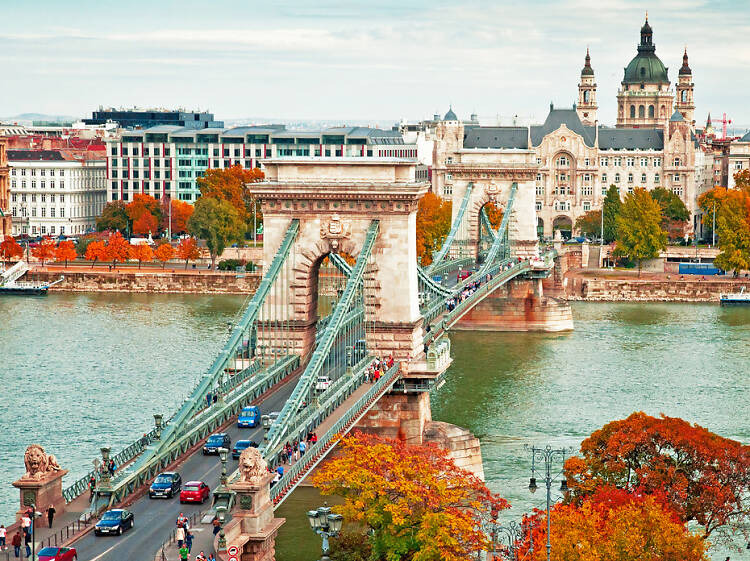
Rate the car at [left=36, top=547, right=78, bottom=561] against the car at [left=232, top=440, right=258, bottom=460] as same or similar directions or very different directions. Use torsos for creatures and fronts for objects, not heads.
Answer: very different directions

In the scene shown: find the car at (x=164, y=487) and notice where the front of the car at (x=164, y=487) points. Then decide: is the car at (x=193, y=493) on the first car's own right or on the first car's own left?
on the first car's own left

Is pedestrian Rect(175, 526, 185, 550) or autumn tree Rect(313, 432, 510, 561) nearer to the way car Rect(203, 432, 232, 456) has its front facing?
the pedestrian

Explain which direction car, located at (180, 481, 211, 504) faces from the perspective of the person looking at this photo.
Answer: facing away from the viewer and to the right of the viewer

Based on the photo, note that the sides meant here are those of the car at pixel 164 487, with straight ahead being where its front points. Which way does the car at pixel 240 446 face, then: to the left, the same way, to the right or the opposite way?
the opposite way

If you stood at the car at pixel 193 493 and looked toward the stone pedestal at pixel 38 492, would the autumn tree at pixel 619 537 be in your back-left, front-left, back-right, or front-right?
back-left
